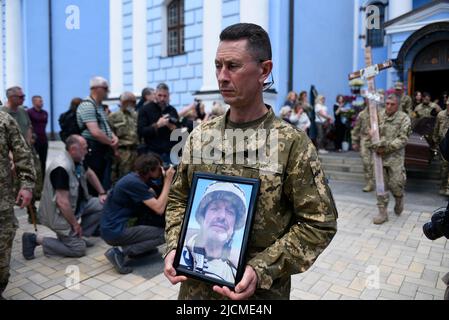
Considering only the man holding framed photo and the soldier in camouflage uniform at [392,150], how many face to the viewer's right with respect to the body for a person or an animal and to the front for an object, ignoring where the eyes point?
0

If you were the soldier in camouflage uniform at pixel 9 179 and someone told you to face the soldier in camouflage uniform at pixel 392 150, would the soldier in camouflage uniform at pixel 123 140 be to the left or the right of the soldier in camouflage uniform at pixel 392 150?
left

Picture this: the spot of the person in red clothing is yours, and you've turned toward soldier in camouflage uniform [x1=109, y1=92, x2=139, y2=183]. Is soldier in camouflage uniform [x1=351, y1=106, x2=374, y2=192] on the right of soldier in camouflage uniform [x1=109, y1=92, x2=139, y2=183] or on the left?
left

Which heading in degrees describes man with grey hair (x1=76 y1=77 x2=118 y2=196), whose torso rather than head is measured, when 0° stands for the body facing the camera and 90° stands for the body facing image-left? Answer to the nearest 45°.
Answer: approximately 270°

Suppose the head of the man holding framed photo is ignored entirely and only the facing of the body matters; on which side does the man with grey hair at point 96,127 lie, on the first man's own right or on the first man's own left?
on the first man's own right

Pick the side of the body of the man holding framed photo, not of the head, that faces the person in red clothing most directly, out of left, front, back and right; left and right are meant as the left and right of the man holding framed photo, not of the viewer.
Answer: right

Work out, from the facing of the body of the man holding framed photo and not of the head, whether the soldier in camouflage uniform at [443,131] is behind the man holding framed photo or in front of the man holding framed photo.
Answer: behind

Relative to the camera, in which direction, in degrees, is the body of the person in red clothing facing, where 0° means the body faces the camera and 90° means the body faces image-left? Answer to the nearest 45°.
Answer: approximately 315°

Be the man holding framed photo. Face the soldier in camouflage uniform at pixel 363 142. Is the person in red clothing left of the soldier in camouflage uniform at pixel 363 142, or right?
left

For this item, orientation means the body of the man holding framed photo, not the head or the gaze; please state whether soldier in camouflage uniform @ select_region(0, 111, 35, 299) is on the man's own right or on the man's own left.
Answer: on the man's own right
